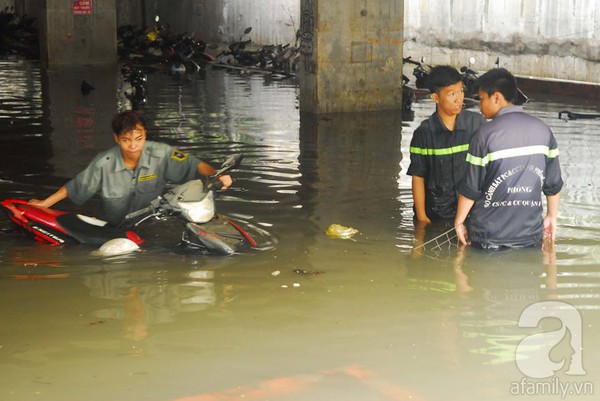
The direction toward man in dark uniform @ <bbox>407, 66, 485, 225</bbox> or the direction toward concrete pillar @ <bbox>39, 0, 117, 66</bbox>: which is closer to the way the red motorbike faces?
the man in dark uniform

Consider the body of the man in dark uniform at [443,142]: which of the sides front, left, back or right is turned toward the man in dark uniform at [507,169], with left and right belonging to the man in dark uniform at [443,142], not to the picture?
front

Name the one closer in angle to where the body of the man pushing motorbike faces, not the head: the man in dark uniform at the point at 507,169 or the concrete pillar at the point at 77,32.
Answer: the man in dark uniform

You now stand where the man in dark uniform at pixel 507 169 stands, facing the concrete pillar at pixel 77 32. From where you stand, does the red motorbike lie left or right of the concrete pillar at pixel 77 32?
left

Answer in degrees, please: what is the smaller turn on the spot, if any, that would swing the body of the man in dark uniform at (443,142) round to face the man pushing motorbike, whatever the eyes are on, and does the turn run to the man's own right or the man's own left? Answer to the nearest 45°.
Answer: approximately 135° to the man's own right

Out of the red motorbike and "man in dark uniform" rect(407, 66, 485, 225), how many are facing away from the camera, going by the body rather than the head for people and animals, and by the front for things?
0

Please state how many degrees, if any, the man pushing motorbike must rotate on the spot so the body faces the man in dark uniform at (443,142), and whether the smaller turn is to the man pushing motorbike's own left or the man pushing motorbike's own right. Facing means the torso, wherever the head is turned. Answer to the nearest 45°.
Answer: approximately 90° to the man pushing motorbike's own left

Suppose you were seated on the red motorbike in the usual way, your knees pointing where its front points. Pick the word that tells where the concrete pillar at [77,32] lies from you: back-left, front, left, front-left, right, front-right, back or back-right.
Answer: left

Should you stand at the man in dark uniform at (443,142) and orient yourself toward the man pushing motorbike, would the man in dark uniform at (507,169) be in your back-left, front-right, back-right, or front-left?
back-left

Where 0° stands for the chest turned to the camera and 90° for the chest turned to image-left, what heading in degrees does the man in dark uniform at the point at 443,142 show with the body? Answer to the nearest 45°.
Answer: approximately 315°

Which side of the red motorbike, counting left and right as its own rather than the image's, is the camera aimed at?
right

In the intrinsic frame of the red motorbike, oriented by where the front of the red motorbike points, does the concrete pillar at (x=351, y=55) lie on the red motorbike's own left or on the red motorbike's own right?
on the red motorbike's own left

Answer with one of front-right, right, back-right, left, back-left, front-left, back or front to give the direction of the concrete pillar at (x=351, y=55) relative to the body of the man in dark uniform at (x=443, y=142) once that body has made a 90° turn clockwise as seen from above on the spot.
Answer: back-right

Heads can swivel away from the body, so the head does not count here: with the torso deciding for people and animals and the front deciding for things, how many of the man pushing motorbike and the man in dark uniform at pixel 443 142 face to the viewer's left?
0

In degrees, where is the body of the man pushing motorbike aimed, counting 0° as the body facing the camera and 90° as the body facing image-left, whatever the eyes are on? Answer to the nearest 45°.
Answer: approximately 0°

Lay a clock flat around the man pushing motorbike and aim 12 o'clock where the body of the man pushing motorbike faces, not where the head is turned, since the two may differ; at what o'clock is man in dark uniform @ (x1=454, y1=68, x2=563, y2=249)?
The man in dark uniform is roughly at 10 o'clock from the man pushing motorbike.
